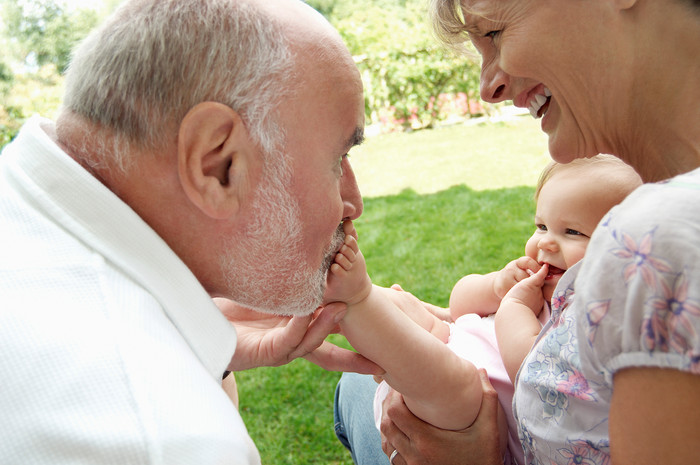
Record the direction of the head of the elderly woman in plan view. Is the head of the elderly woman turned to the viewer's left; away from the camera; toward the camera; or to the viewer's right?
to the viewer's left

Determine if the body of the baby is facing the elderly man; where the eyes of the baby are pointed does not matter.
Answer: yes

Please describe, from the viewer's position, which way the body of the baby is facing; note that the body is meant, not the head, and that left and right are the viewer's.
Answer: facing the viewer and to the left of the viewer

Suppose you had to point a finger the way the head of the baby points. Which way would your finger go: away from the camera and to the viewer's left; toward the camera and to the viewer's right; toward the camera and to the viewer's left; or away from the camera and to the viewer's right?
toward the camera and to the viewer's left

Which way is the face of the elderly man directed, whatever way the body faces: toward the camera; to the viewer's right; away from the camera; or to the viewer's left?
to the viewer's right

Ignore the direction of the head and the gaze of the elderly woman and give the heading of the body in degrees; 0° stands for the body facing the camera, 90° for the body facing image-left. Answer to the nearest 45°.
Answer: approximately 90°

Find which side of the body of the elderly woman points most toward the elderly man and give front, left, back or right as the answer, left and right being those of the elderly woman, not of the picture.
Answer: front
